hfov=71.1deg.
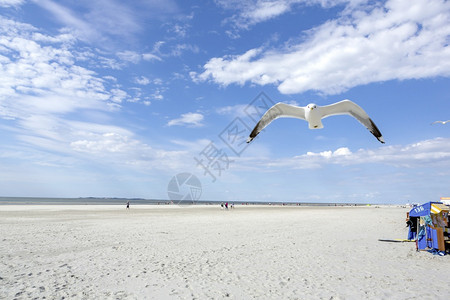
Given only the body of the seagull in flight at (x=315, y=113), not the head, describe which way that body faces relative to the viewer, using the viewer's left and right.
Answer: facing the viewer

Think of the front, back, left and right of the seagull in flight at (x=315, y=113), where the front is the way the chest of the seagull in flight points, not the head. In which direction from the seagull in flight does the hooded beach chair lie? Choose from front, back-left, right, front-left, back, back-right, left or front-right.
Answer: back-left
